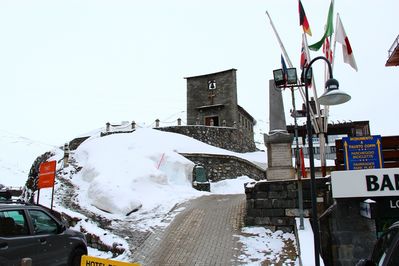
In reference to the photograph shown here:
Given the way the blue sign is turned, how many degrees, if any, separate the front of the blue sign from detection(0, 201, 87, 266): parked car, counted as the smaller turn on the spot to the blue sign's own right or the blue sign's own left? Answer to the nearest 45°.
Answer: approximately 45° to the blue sign's own right

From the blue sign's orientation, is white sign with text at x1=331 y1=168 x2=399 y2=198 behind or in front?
in front

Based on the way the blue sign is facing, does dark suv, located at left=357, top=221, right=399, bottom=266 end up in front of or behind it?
in front

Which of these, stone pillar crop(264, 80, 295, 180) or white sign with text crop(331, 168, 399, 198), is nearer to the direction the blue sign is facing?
the white sign with text

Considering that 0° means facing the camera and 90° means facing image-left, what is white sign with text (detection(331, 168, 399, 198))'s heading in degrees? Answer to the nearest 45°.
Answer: approximately 0°

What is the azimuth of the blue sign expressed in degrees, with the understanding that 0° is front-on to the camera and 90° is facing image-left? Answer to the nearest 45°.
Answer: approximately 0°
